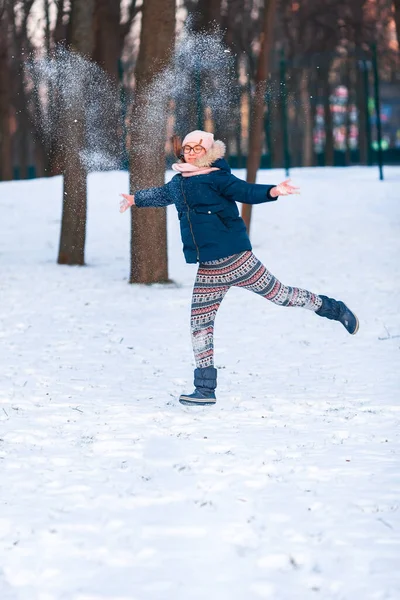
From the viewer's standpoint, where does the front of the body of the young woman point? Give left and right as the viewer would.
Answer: facing the viewer and to the left of the viewer

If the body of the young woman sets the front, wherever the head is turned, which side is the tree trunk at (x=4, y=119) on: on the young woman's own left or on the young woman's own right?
on the young woman's own right

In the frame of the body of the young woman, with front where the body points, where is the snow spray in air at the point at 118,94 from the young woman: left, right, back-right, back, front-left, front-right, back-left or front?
back-right

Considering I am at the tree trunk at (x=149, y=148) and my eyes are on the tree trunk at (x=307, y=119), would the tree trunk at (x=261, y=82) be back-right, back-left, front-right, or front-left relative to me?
front-right

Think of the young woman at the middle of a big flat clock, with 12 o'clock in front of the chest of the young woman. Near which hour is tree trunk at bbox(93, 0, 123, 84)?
The tree trunk is roughly at 4 o'clock from the young woman.

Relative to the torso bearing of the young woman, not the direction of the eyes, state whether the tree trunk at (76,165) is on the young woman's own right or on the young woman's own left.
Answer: on the young woman's own right

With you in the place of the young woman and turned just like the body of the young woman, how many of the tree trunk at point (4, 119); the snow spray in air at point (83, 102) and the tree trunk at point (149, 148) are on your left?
0

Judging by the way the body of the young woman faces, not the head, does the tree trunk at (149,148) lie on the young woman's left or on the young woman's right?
on the young woman's right

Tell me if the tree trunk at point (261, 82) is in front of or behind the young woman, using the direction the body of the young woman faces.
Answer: behind

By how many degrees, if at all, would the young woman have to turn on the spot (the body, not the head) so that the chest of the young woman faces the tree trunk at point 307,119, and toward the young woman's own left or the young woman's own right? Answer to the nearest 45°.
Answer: approximately 135° to the young woman's own right

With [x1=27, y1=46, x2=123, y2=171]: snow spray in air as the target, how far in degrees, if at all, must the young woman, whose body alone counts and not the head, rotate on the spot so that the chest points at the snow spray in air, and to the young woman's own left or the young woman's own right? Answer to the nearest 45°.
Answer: approximately 135° to the young woman's own right
